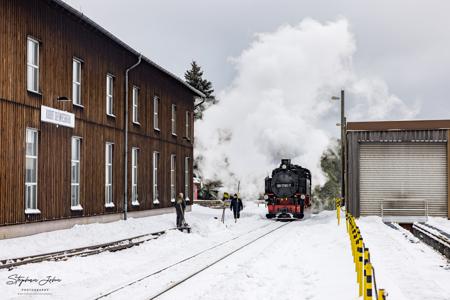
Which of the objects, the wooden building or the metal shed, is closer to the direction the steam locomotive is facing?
the wooden building

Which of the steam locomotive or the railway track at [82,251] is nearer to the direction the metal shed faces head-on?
the railway track

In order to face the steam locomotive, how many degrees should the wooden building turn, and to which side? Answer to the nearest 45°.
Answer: approximately 90° to its left

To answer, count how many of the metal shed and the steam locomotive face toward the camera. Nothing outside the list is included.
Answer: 2

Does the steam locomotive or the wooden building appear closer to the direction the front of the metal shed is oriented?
the wooden building

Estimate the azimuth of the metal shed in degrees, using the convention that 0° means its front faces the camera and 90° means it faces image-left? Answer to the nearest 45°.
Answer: approximately 0°

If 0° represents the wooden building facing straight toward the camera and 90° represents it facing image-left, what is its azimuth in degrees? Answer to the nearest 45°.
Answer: approximately 315°

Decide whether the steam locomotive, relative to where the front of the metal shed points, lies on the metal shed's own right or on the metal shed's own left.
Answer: on the metal shed's own right

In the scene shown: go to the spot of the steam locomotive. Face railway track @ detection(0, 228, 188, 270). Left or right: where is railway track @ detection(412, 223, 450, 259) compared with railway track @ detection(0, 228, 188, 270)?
left

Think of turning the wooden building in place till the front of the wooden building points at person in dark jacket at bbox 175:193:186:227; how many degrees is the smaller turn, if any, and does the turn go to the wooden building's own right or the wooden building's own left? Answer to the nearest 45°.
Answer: approximately 90° to the wooden building's own left

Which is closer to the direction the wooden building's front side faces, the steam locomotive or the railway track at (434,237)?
the railway track
